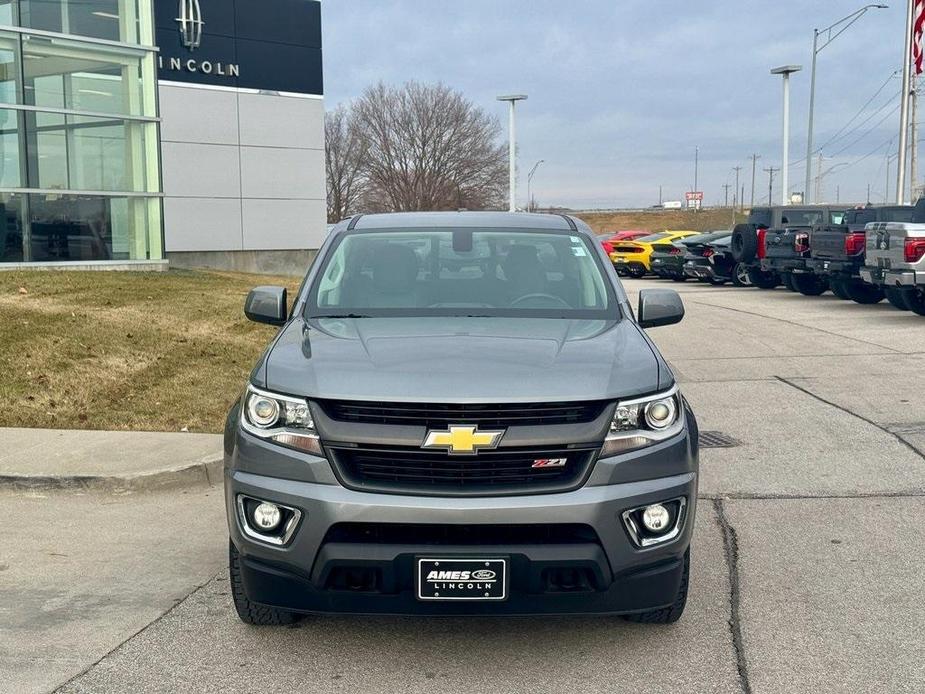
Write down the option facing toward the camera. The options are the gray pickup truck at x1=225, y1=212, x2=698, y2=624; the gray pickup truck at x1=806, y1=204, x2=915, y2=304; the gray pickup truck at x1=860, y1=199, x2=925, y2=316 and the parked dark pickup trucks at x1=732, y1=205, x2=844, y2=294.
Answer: the gray pickup truck at x1=225, y1=212, x2=698, y2=624

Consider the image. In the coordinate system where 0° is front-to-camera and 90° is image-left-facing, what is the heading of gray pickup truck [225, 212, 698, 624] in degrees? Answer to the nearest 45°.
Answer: approximately 0°

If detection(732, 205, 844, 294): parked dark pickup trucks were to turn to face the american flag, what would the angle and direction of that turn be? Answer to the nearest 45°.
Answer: approximately 45° to its left

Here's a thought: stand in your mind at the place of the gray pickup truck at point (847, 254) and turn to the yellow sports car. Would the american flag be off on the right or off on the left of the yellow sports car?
right

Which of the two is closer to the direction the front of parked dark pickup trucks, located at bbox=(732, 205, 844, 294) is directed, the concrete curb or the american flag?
the american flag

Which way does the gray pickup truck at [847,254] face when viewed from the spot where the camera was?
facing away from the viewer and to the right of the viewer

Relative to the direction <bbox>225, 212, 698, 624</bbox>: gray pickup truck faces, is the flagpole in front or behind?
behind

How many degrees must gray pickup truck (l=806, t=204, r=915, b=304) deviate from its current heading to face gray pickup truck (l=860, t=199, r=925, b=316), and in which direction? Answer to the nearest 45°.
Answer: approximately 135° to its right

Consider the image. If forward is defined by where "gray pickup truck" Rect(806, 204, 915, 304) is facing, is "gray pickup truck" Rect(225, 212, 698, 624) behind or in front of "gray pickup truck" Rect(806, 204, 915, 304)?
behind

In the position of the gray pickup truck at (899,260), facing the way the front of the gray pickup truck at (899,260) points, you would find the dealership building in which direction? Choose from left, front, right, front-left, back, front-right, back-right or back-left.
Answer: back-left

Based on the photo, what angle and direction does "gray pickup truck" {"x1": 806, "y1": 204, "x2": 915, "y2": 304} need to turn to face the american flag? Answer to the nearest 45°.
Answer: approximately 45° to its left
